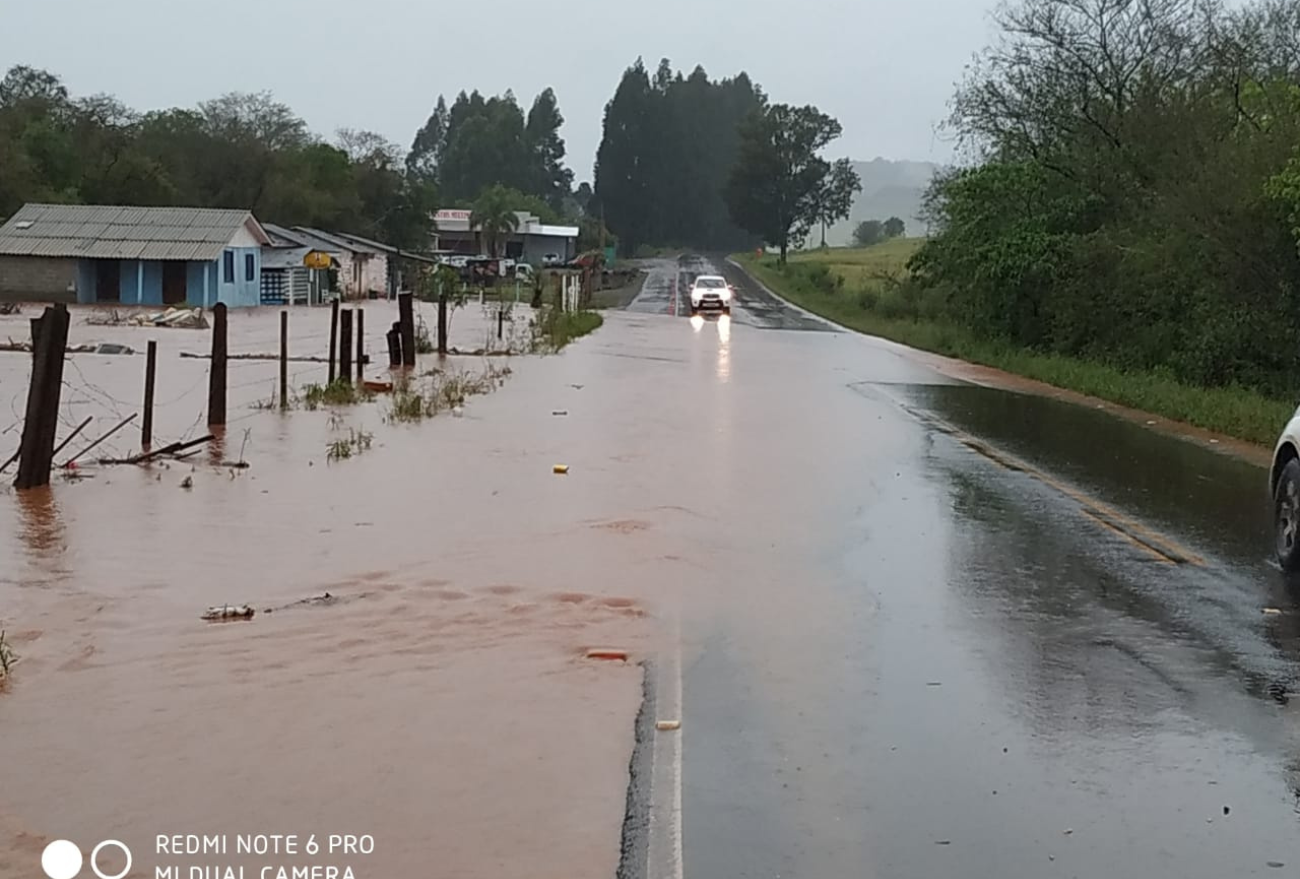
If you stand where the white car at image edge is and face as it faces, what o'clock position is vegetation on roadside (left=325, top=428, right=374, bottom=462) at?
The vegetation on roadside is roughly at 11 o'clock from the white car at image edge.

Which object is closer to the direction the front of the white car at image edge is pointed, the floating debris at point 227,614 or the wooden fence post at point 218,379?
the wooden fence post

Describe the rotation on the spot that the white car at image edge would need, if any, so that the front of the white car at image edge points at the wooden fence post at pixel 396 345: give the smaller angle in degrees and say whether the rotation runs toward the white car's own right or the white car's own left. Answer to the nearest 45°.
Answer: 0° — it already faces it

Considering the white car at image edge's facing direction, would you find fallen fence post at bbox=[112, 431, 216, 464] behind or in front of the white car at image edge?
in front

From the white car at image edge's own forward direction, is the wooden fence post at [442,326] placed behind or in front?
in front

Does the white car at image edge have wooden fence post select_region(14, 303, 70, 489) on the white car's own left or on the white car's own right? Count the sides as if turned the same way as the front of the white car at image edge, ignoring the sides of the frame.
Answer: on the white car's own left

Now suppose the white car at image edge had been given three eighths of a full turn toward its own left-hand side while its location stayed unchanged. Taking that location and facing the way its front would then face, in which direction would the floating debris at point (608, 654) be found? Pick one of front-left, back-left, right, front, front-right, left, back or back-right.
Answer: front-right

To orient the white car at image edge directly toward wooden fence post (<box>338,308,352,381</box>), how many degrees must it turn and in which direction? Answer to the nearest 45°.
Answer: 0° — it already faces it

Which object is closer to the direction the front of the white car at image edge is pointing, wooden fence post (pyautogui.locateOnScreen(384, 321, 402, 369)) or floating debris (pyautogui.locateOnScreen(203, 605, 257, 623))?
the wooden fence post

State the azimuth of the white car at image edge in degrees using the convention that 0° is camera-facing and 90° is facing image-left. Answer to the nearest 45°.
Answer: approximately 135°

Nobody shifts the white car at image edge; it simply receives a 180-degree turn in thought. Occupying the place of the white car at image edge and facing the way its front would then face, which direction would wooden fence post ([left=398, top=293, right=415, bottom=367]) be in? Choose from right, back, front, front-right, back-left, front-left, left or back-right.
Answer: back

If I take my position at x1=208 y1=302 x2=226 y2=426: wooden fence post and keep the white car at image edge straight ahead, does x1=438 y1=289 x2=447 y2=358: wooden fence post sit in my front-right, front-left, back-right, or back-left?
back-left
